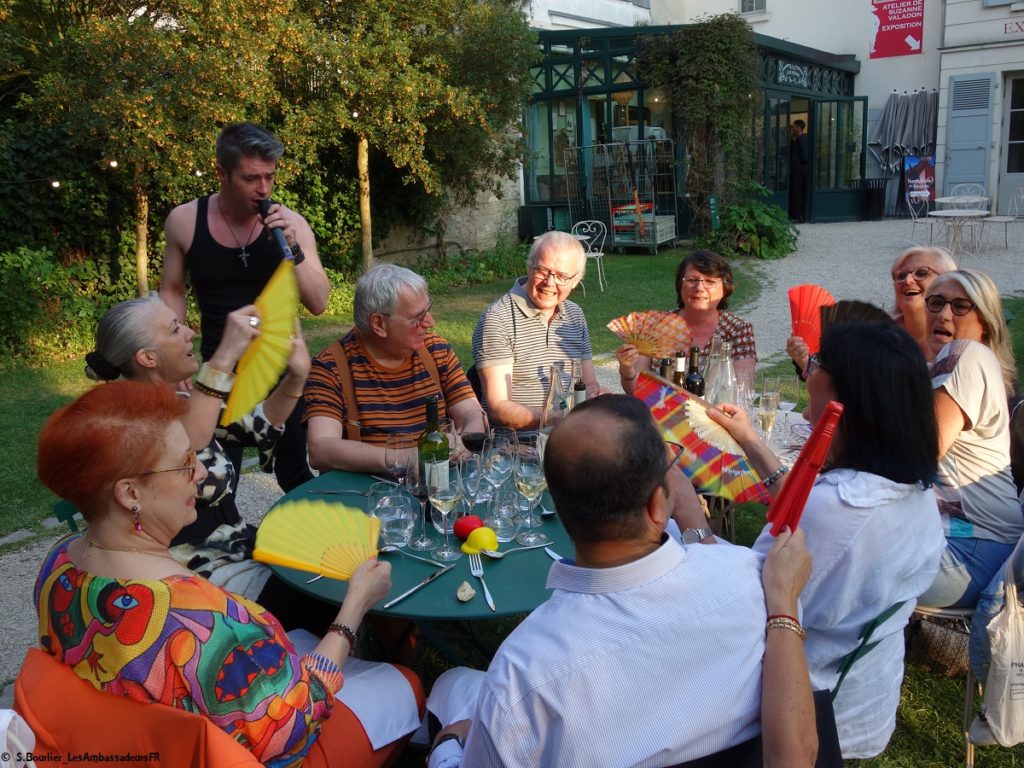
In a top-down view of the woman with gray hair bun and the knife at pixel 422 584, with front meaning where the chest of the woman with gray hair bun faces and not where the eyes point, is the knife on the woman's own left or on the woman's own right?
on the woman's own right

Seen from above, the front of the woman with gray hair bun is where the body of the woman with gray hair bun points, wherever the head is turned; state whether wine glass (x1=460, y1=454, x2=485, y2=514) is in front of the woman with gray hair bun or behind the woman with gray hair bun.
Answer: in front

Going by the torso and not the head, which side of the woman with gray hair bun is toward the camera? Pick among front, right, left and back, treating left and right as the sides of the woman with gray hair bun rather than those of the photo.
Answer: right

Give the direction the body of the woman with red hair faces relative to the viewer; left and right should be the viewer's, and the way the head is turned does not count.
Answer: facing away from the viewer and to the right of the viewer

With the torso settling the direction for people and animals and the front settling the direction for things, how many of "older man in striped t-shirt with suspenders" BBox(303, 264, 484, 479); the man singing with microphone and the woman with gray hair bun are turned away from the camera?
0

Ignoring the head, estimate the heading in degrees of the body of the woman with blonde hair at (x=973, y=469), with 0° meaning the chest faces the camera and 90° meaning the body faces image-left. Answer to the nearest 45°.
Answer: approximately 90°

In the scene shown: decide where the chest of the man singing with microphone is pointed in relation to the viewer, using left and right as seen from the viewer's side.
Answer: facing the viewer and to the right of the viewer

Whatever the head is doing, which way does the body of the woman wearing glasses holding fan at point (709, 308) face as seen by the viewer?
toward the camera

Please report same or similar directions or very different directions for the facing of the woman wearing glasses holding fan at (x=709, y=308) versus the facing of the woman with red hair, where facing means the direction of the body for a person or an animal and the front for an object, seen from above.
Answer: very different directions
